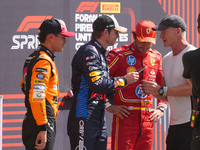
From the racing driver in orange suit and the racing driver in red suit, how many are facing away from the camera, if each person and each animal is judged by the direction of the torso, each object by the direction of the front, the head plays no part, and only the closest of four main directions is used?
0

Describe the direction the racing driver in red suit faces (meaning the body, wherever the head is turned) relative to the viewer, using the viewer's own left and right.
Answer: facing the viewer and to the right of the viewer

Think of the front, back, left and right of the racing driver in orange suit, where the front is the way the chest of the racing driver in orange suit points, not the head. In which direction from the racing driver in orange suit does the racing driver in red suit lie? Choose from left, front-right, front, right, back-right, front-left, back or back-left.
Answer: front-left

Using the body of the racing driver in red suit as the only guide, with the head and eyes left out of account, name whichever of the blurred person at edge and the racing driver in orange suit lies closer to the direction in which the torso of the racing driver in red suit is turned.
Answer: the blurred person at edge

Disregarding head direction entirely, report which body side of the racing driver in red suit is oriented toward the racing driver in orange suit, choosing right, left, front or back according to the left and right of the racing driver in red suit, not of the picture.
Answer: right

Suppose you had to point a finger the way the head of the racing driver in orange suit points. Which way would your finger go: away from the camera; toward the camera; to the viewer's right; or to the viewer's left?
to the viewer's right

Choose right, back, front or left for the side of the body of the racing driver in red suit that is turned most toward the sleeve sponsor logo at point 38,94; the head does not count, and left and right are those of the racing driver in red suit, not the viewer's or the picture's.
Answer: right

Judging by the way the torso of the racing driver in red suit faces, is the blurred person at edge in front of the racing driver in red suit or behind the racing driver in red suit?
in front
